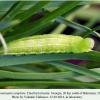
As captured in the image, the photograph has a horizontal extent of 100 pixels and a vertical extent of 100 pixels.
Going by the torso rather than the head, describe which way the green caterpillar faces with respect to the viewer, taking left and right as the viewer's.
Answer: facing to the right of the viewer
